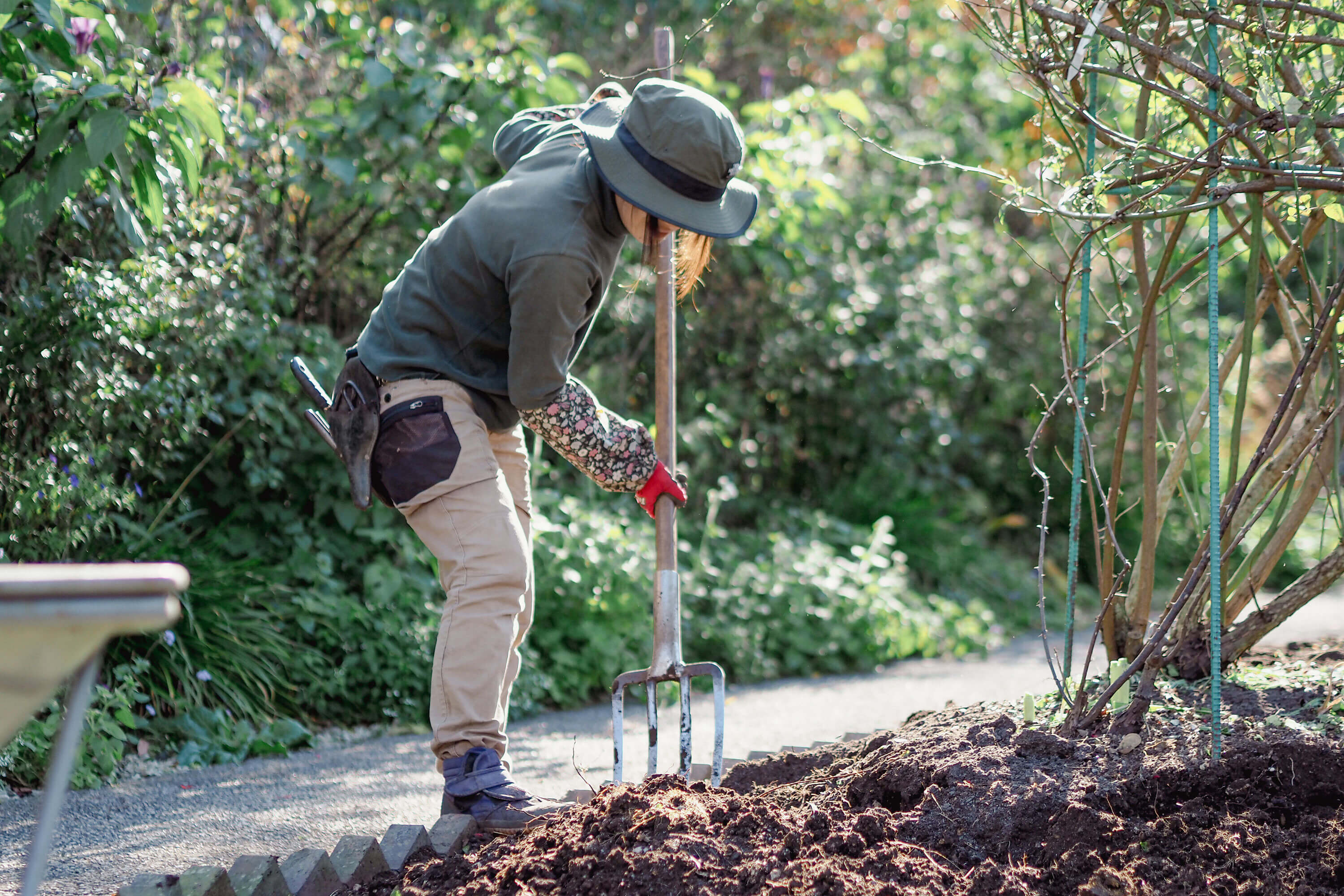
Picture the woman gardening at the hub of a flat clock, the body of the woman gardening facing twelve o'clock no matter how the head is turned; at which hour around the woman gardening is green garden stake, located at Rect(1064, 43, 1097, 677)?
The green garden stake is roughly at 12 o'clock from the woman gardening.

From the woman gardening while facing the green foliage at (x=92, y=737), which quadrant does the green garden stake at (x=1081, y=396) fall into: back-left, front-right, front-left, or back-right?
back-right

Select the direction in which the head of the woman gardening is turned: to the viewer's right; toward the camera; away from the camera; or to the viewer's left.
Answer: to the viewer's right

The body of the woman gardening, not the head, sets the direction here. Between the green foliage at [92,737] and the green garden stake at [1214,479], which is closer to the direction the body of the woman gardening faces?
the green garden stake

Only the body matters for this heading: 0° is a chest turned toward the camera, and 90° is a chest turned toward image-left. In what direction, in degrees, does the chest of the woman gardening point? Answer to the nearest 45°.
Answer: approximately 270°

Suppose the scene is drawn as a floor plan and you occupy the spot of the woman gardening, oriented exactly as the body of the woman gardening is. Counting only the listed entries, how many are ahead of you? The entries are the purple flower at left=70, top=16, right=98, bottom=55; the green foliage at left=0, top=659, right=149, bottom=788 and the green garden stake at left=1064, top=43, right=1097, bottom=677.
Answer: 1

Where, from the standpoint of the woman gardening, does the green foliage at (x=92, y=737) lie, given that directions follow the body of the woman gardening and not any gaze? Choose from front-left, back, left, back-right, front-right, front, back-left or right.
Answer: back-left

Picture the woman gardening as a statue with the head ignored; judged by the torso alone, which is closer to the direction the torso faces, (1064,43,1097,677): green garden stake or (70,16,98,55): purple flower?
the green garden stake
